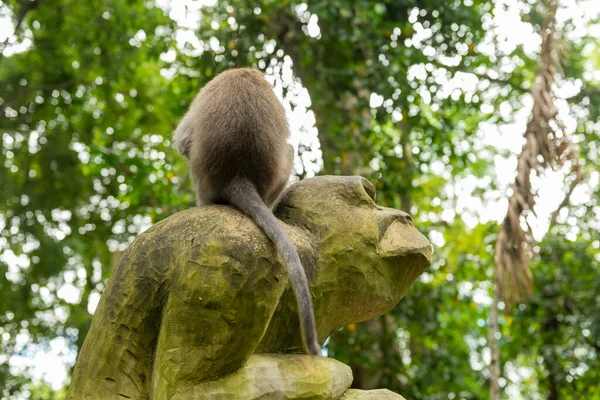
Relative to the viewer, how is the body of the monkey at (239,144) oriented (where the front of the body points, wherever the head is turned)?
away from the camera

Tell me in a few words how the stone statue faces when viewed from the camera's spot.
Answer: facing to the right of the viewer
